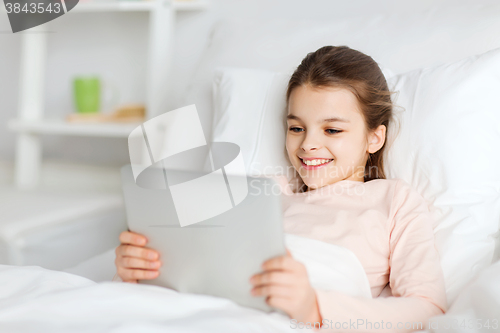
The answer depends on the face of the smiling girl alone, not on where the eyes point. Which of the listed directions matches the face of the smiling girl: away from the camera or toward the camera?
toward the camera

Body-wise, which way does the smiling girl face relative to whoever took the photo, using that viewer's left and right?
facing the viewer and to the left of the viewer

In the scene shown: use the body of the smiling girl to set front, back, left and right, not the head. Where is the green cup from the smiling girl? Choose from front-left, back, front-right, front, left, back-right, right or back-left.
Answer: right

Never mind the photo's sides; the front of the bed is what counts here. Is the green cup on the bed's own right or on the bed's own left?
on the bed's own right

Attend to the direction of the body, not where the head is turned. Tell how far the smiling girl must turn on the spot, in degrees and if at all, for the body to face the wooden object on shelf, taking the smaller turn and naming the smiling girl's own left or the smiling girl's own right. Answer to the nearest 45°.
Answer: approximately 90° to the smiling girl's own right
